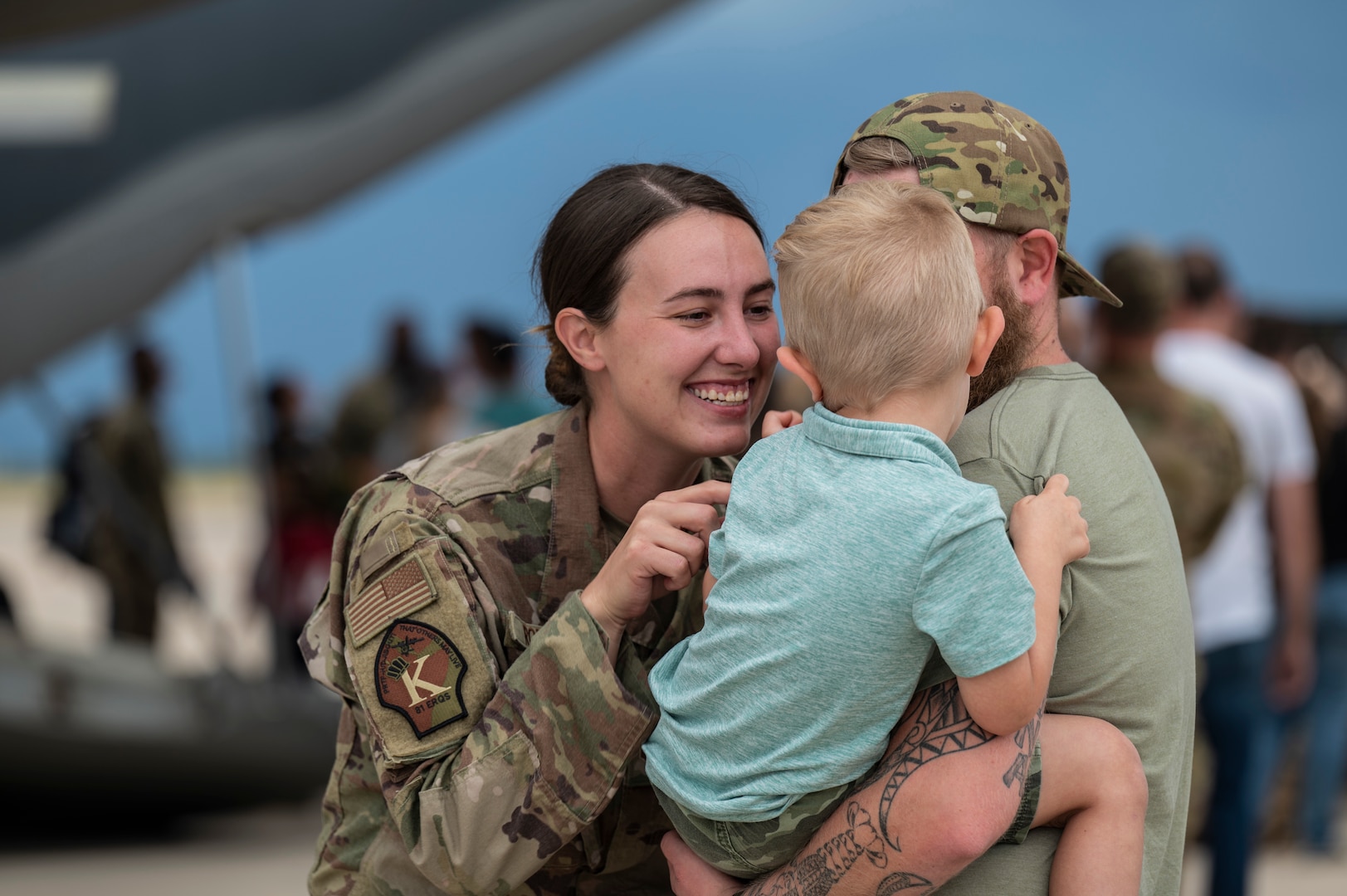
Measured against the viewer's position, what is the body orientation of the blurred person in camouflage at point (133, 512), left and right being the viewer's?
facing to the right of the viewer

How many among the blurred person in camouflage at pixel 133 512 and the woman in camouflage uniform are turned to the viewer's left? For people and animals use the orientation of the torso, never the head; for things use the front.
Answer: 0

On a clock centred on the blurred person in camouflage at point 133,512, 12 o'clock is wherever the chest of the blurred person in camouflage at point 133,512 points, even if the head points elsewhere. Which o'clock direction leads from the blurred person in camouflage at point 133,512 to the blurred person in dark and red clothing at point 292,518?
the blurred person in dark and red clothing at point 292,518 is roughly at 12 o'clock from the blurred person in camouflage at point 133,512.

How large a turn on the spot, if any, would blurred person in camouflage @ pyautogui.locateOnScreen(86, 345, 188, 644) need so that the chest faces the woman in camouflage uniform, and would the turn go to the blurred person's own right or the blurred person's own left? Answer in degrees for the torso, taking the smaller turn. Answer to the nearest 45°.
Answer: approximately 90° to the blurred person's own right

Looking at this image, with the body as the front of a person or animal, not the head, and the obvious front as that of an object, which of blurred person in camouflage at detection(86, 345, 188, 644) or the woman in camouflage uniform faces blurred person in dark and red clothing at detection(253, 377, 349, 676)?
blurred person in camouflage at detection(86, 345, 188, 644)

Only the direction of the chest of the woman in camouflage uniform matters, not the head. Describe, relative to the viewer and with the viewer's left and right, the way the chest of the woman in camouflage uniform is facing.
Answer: facing the viewer and to the right of the viewer

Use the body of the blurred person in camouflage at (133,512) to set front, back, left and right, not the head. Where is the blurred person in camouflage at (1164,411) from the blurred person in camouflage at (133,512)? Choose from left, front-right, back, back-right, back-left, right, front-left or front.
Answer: front-right

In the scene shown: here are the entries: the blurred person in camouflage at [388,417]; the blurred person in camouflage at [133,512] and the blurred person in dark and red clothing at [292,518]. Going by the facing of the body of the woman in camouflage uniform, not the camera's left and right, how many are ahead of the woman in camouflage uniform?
0

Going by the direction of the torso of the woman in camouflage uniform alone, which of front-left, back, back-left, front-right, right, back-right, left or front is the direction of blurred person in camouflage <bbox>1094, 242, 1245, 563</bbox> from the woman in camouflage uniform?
left

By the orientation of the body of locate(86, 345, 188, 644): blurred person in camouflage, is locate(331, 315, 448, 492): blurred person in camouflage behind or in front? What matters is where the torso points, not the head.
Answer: in front

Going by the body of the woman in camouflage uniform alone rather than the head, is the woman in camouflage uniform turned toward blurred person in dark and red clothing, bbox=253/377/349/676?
no

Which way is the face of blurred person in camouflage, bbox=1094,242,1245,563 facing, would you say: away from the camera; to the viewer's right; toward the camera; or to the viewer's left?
away from the camera
